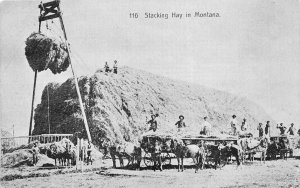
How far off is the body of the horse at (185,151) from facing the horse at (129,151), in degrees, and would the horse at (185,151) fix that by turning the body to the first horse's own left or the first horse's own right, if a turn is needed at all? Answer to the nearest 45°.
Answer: approximately 45° to the first horse's own right

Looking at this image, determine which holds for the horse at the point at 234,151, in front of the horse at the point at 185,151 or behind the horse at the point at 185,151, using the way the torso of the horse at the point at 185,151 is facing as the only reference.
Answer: behind

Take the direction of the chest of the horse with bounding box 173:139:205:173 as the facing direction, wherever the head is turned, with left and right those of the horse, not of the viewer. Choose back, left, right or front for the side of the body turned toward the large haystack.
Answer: right

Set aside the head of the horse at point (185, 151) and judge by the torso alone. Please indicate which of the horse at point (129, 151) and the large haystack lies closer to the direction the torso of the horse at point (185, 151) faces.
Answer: the horse

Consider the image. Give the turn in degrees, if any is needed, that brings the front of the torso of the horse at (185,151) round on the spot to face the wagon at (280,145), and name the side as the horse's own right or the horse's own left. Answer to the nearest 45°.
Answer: approximately 135° to the horse's own right

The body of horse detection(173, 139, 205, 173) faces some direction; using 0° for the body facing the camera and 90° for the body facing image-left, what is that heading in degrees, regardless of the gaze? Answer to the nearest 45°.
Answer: approximately 90°

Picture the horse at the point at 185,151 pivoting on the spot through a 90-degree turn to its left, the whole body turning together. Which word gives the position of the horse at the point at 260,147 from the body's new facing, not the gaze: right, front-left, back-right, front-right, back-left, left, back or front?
back-left
